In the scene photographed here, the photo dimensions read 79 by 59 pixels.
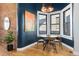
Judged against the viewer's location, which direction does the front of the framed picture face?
facing the viewer and to the right of the viewer

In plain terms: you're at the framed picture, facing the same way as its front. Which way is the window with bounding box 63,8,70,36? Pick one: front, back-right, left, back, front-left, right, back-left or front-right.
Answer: front-left
